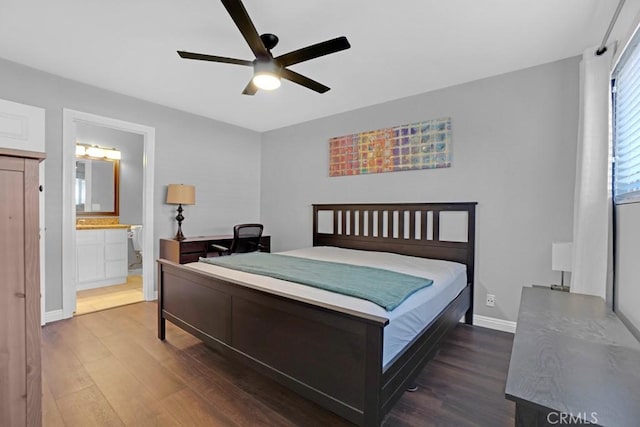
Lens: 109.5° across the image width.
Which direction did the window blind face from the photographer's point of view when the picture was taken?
facing to the left of the viewer

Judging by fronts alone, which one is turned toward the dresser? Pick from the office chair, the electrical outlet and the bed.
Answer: the electrical outlet

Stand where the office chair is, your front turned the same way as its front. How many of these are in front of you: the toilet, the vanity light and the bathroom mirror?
3

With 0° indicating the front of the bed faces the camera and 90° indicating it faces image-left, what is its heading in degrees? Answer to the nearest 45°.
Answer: approximately 45°

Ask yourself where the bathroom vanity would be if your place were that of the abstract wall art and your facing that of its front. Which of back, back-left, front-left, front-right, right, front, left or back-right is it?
front-right

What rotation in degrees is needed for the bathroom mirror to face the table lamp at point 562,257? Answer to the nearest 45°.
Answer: approximately 45° to its left

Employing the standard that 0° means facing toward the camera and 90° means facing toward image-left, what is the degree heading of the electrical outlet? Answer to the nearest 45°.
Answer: approximately 0°

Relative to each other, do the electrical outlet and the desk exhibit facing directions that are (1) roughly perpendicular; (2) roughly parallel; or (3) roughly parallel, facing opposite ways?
roughly perpendicular

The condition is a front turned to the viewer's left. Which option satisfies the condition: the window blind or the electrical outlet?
the window blind

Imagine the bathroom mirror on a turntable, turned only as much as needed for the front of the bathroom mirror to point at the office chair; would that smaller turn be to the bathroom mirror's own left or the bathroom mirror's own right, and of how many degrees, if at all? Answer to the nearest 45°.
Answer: approximately 45° to the bathroom mirror's own left

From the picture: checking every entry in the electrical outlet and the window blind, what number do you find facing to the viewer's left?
1

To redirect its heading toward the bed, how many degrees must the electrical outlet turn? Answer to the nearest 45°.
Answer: approximately 45° to its right
